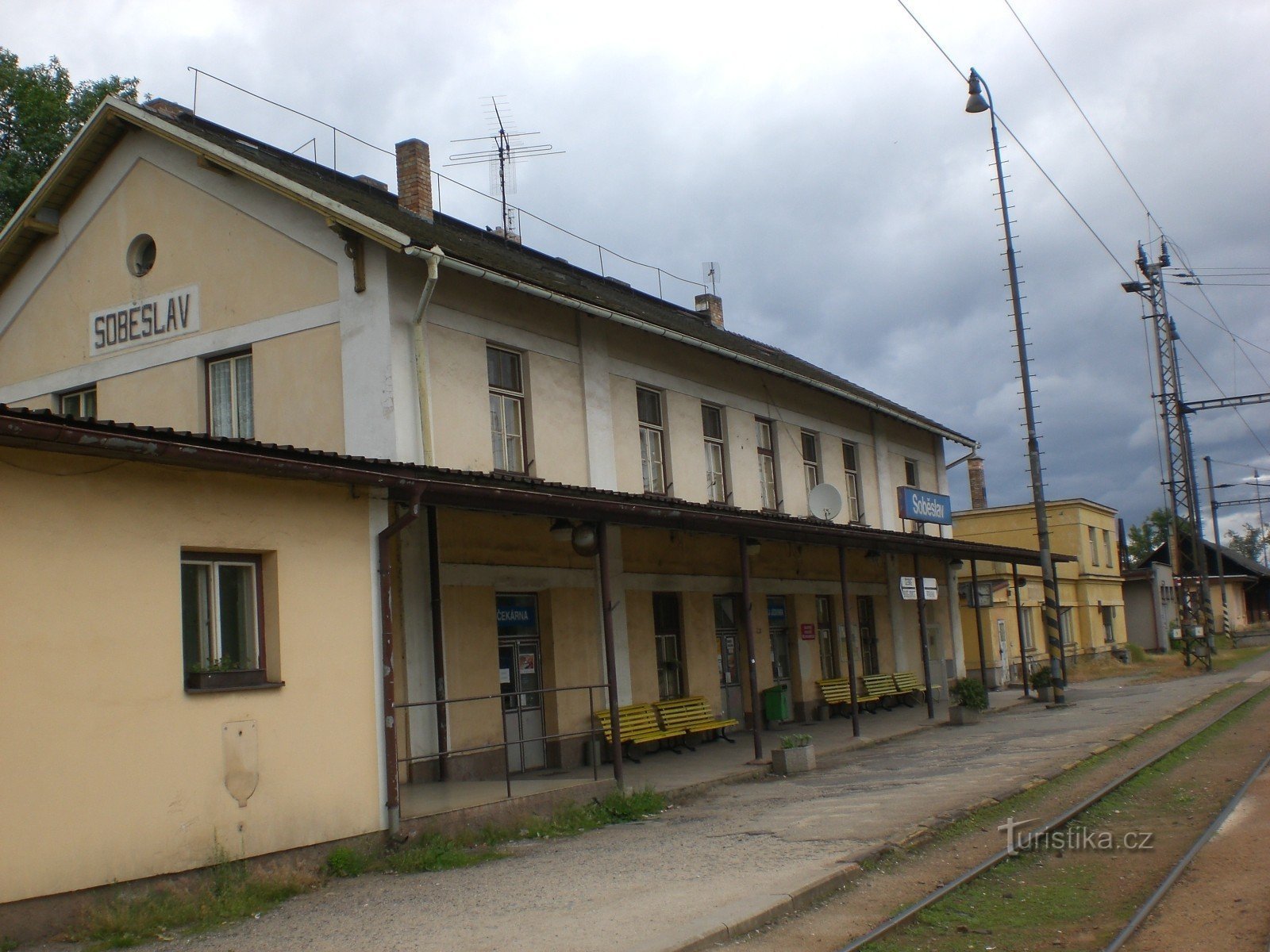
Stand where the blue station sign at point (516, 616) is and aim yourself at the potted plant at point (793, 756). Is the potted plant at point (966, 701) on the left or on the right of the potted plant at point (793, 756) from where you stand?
left

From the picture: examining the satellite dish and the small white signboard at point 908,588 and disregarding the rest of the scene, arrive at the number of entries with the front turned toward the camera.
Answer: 2

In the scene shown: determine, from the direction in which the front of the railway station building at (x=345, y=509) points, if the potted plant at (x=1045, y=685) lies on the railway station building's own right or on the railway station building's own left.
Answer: on the railway station building's own left

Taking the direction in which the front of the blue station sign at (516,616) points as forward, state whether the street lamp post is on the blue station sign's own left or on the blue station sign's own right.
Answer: on the blue station sign's own left

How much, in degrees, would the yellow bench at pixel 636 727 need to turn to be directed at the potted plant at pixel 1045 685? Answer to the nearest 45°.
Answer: approximately 90° to its left

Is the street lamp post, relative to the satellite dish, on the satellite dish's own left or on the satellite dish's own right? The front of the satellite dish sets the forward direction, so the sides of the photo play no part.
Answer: on the satellite dish's own left

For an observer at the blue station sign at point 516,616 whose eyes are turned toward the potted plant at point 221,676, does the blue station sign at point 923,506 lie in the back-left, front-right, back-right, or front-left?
back-left
